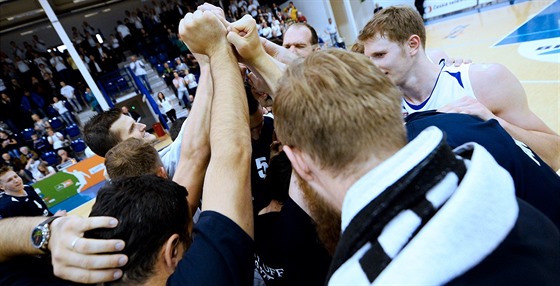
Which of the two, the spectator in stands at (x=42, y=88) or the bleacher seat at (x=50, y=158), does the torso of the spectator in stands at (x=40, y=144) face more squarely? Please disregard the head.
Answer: the bleacher seat

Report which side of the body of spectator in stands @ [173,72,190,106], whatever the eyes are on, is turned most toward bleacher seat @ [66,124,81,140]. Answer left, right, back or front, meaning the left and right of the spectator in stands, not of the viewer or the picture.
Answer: right

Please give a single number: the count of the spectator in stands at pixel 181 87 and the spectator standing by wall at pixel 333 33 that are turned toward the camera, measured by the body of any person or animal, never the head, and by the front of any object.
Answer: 2

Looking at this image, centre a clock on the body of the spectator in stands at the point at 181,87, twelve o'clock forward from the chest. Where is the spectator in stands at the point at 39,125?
the spectator in stands at the point at 39,125 is roughly at 3 o'clock from the spectator in stands at the point at 181,87.

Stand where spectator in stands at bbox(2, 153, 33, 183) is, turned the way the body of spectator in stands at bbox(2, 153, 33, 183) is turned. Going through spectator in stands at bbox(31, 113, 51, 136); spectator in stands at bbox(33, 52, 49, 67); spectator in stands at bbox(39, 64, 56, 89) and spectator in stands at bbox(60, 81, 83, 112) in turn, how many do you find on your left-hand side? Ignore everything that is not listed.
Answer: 4

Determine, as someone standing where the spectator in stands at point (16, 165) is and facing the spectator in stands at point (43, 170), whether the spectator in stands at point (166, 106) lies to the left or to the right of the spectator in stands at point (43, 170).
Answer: left

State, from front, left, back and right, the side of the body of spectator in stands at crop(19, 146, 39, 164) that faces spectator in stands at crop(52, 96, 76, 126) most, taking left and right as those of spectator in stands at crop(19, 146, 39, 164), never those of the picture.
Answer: left
